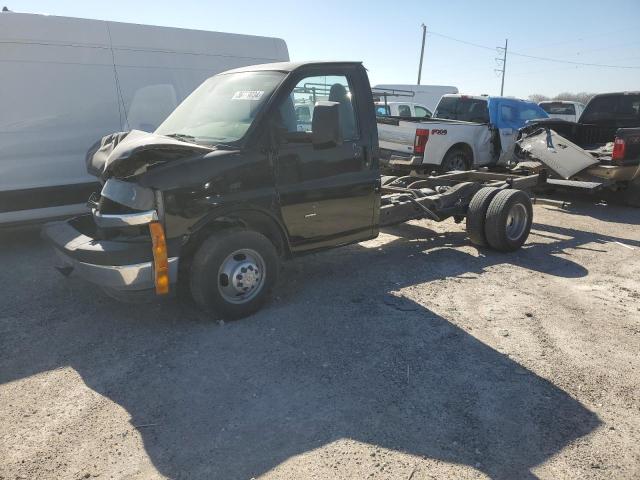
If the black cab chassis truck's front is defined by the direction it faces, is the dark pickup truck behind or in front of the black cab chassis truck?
behind

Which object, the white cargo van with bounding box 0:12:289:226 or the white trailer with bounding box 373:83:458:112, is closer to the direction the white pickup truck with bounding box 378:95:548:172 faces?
the white trailer

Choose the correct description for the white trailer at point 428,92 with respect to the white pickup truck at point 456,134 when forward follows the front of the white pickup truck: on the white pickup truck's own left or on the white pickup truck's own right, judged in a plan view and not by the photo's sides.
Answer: on the white pickup truck's own left

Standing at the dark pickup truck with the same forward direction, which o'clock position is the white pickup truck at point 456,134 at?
The white pickup truck is roughly at 8 o'clock from the dark pickup truck.

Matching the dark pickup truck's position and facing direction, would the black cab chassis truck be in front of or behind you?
behind

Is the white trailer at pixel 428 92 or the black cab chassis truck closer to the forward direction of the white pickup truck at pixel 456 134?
the white trailer

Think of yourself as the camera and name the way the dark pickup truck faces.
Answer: facing away from the viewer and to the right of the viewer

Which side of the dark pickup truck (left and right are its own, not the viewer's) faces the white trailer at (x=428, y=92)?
left

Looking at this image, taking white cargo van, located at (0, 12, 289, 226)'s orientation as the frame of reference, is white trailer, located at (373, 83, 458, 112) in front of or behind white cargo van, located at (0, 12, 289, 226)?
behind
